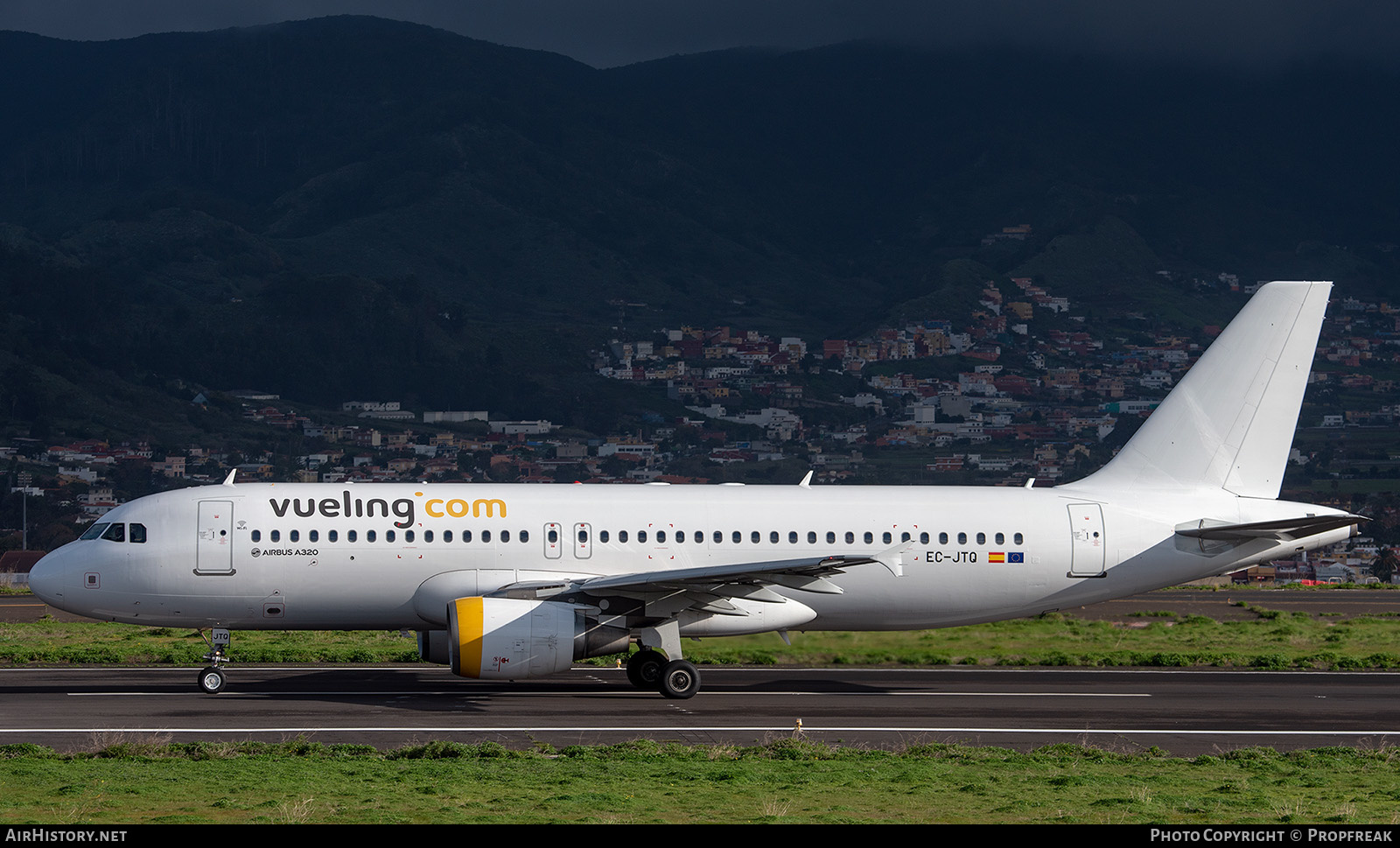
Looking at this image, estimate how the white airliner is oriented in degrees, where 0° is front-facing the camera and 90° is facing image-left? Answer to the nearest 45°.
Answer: approximately 90°
